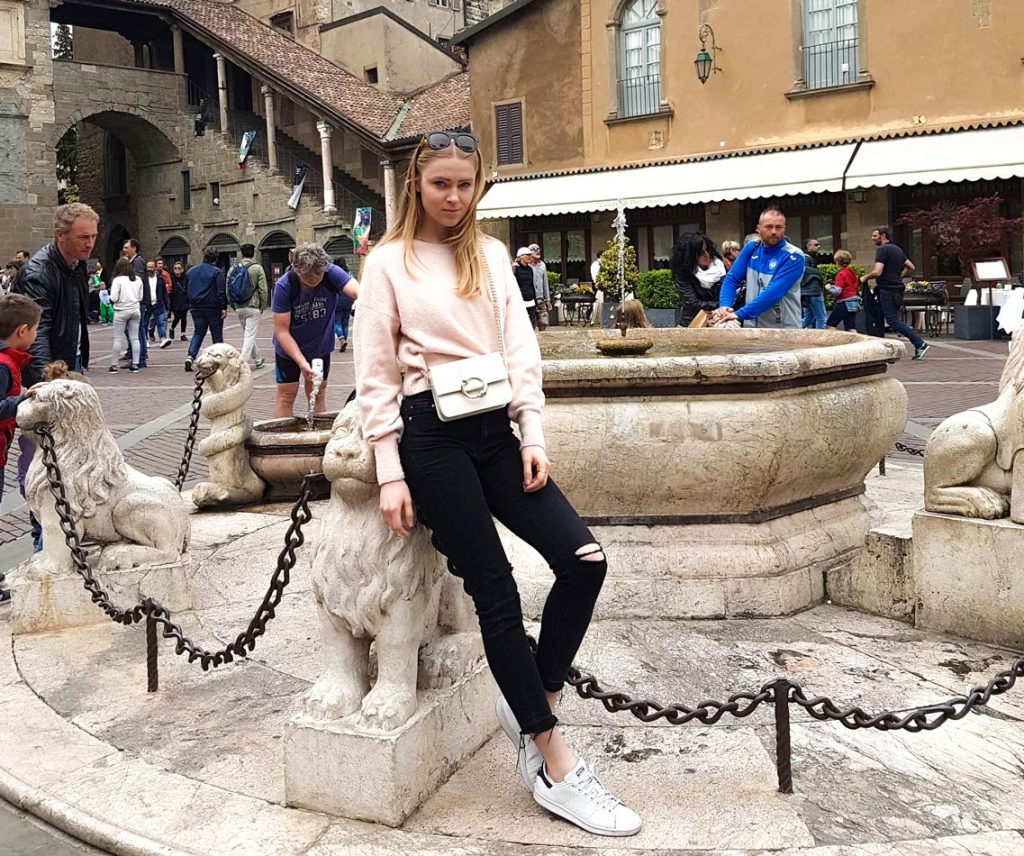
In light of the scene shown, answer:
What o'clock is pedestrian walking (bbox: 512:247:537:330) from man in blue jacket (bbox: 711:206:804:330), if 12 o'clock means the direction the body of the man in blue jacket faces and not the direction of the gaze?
The pedestrian walking is roughly at 4 o'clock from the man in blue jacket.

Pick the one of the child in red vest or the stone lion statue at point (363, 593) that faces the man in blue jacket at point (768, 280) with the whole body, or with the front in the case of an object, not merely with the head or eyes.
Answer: the child in red vest

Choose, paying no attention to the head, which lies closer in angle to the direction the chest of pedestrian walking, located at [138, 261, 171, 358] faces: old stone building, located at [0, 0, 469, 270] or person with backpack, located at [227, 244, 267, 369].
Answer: the person with backpack

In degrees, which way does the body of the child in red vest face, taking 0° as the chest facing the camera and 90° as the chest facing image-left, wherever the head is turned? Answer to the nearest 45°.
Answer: approximately 270°

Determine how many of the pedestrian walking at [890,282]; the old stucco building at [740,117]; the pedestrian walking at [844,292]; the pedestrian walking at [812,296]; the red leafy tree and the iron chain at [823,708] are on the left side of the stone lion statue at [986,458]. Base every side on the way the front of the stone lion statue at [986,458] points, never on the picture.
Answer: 5

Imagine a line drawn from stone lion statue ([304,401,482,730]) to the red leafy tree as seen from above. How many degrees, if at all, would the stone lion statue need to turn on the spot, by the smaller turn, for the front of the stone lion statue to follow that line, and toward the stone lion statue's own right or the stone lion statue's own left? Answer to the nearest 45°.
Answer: approximately 180°

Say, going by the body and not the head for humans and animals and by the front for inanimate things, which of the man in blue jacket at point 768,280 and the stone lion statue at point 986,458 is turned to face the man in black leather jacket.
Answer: the man in blue jacket

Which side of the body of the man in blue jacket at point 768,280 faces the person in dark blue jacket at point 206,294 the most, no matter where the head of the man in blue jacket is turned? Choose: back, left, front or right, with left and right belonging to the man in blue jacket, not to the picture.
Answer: right

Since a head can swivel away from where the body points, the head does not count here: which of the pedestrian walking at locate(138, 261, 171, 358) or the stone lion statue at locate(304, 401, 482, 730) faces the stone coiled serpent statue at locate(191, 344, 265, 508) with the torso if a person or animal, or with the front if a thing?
the pedestrian walking

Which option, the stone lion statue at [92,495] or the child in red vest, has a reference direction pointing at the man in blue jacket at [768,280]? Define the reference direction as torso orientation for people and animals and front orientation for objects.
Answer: the child in red vest

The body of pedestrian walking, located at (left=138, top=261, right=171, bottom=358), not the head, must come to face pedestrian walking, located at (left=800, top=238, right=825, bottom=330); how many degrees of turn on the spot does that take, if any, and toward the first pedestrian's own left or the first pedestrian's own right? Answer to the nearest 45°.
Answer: approximately 45° to the first pedestrian's own left

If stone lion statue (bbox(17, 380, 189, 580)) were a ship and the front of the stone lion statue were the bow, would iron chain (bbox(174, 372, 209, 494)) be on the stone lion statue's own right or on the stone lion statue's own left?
on the stone lion statue's own right

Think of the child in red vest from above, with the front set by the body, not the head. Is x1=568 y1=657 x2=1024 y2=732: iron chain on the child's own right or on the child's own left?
on the child's own right

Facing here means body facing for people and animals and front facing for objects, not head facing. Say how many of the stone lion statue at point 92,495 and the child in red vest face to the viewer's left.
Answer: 1
